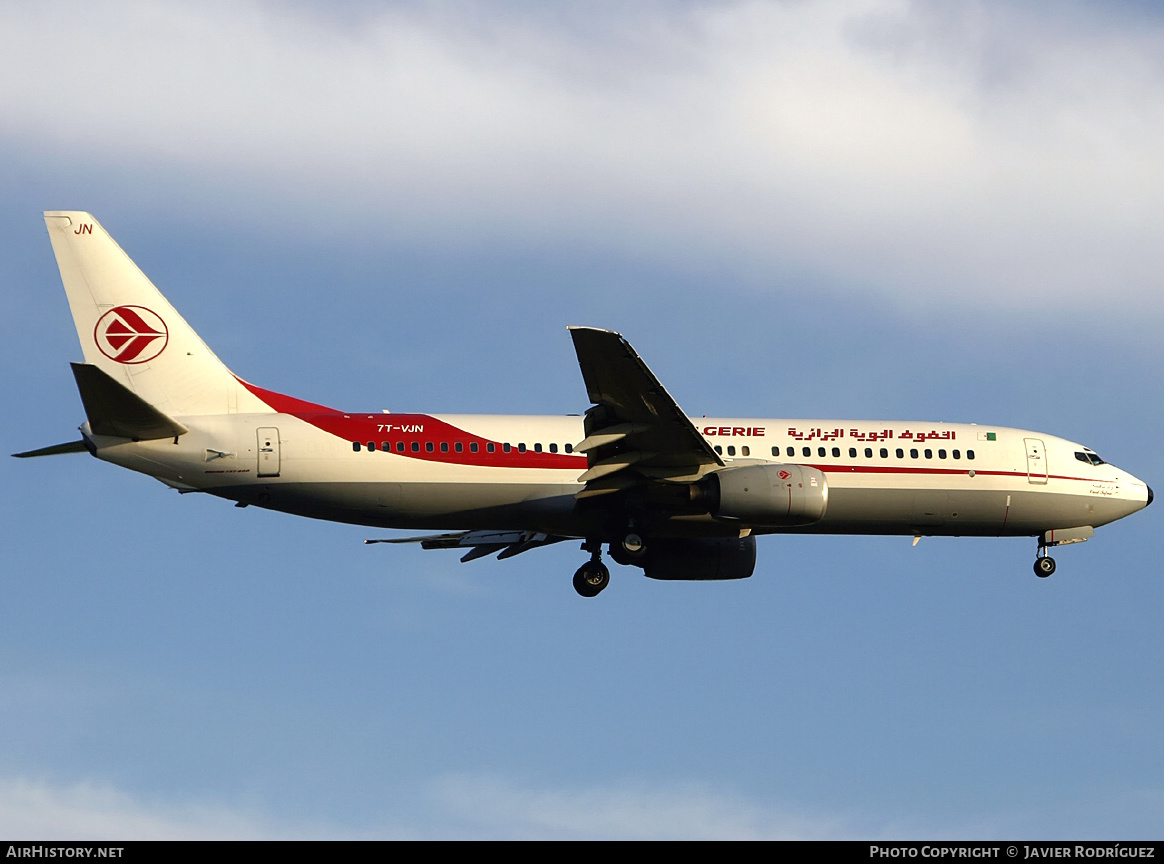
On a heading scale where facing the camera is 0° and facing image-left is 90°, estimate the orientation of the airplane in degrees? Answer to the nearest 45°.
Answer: approximately 270°
